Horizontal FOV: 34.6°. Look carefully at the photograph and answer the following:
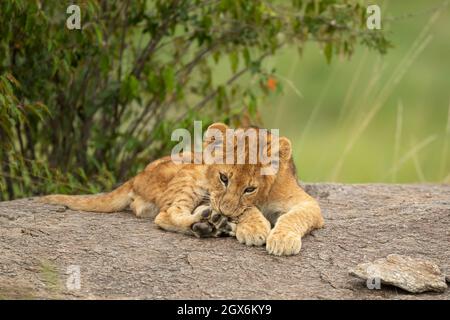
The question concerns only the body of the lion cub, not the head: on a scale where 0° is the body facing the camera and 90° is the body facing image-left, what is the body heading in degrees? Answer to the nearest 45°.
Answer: approximately 315°

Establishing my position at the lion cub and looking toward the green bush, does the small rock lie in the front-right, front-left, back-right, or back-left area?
back-right

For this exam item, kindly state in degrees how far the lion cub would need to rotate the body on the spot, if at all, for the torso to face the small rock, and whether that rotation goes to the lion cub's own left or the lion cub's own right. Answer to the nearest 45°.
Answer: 0° — it already faces it

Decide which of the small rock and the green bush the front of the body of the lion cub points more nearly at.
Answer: the small rock
